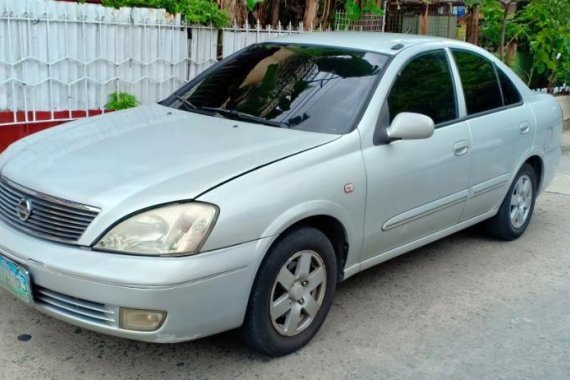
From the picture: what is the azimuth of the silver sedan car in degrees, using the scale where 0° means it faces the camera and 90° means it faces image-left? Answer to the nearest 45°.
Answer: approximately 45°

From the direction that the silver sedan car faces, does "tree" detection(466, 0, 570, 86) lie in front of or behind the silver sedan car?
behind
